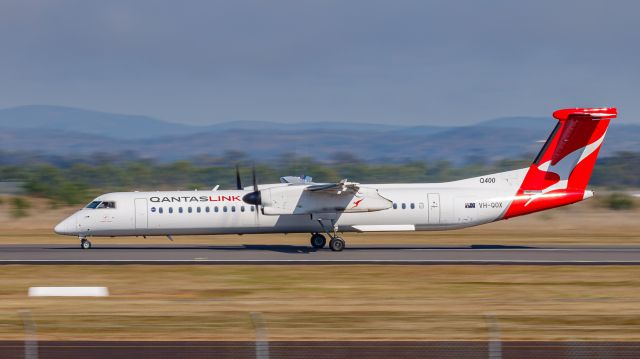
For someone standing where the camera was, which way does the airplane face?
facing to the left of the viewer
